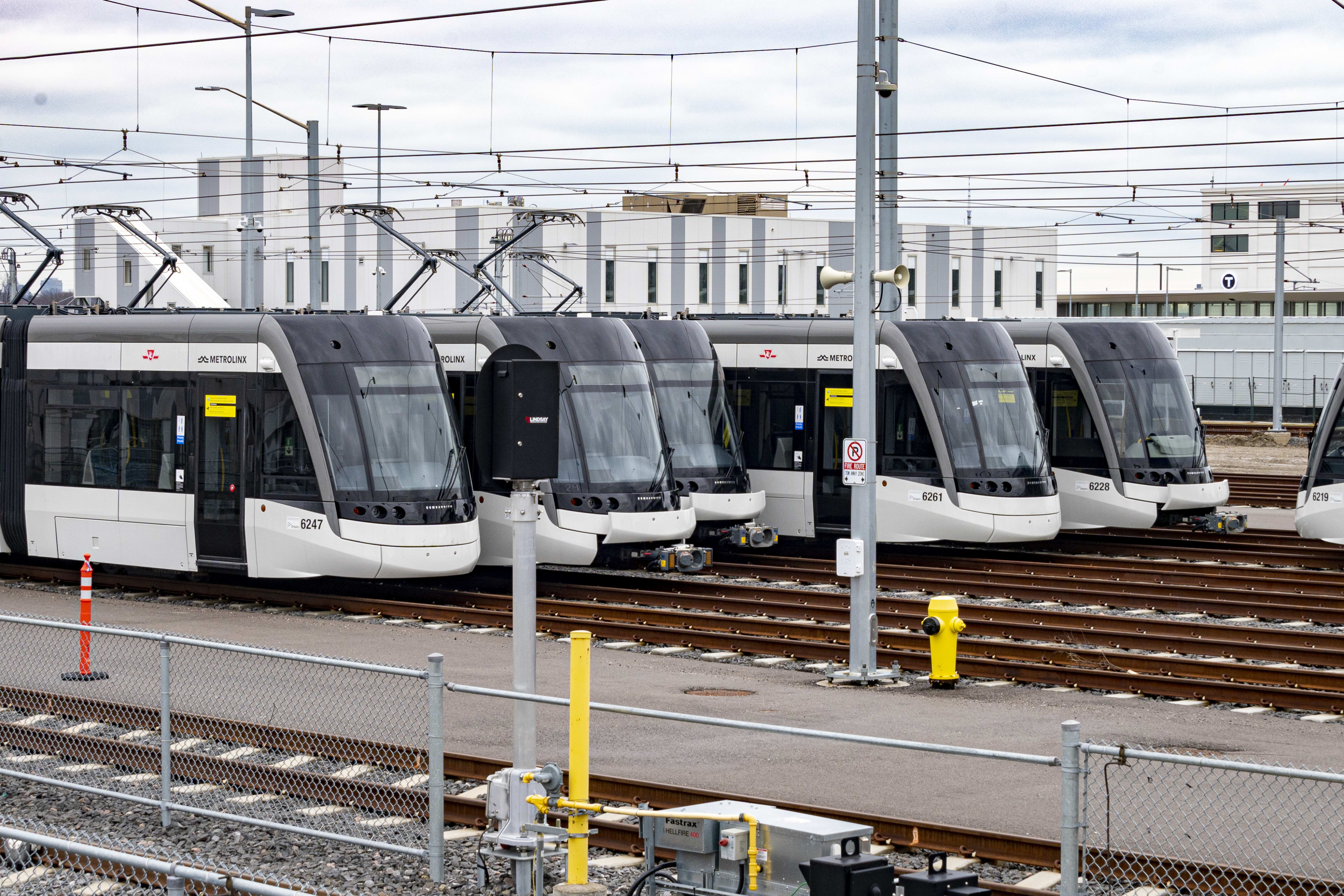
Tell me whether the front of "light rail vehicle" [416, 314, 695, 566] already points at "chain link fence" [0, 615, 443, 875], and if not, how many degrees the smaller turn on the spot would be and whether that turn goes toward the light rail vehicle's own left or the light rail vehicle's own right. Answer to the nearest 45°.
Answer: approximately 45° to the light rail vehicle's own right

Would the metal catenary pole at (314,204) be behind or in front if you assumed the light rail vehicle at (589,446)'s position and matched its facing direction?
behind

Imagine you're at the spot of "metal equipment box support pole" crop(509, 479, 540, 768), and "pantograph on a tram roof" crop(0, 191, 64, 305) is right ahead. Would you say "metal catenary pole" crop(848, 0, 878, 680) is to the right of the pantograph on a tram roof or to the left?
right

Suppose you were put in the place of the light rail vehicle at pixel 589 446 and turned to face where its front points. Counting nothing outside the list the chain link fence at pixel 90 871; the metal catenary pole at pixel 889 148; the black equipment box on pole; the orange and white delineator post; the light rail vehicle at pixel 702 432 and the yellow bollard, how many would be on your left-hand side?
2

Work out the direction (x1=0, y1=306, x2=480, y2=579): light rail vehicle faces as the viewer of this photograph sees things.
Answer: facing the viewer and to the right of the viewer

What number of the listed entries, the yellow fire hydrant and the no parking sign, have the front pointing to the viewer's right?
0

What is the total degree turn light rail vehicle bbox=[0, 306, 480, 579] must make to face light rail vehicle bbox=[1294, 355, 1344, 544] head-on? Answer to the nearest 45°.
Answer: approximately 45° to its left

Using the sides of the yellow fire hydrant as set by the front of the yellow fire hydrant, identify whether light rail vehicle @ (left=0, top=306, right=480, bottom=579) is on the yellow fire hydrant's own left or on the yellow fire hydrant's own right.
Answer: on the yellow fire hydrant's own right

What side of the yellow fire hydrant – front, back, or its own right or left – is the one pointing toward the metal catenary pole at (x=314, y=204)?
right

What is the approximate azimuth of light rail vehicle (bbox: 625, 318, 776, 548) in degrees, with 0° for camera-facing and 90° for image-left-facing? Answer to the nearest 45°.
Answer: approximately 315°

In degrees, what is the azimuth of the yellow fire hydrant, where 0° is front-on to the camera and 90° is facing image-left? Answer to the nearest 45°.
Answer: approximately 45°

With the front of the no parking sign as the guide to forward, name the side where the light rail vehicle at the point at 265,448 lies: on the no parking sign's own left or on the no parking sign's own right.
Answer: on the no parking sign's own right

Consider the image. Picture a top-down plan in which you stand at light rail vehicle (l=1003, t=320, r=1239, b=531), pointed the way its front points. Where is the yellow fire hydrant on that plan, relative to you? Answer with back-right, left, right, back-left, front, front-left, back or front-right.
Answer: front-right

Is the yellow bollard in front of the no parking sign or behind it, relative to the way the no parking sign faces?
in front

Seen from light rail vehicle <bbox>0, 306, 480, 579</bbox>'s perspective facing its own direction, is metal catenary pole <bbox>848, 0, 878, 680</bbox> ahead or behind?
ahead
